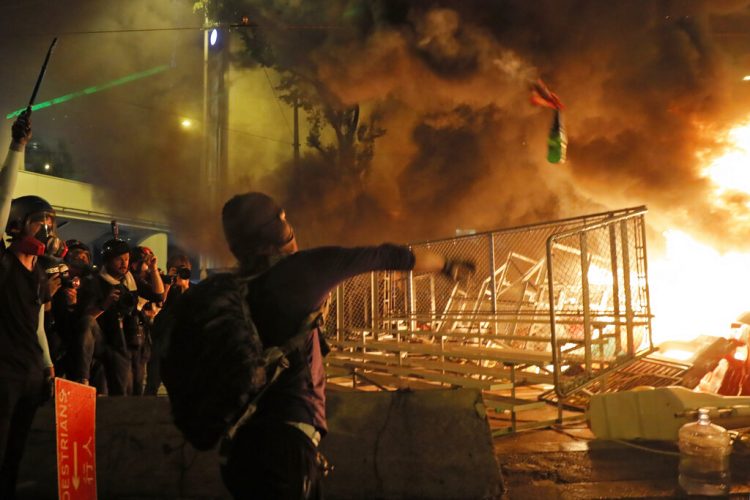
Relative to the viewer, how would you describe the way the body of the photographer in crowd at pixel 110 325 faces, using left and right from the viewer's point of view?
facing the viewer and to the right of the viewer

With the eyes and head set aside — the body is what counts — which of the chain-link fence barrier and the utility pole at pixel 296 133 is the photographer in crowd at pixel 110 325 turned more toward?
the chain-link fence barrier

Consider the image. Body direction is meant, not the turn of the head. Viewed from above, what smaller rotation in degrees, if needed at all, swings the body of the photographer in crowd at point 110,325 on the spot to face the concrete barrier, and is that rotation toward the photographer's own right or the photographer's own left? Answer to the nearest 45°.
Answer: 0° — they already face it

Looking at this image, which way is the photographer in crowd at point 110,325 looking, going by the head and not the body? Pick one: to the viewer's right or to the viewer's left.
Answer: to the viewer's right

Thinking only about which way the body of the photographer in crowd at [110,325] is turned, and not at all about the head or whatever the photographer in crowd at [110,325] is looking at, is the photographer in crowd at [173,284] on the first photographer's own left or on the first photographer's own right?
on the first photographer's own left

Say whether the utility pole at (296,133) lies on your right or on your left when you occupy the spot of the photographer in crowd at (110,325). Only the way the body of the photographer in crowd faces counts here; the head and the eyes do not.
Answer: on your left

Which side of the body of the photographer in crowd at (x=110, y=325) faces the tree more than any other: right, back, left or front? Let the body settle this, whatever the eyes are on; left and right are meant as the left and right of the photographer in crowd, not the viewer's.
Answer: left
